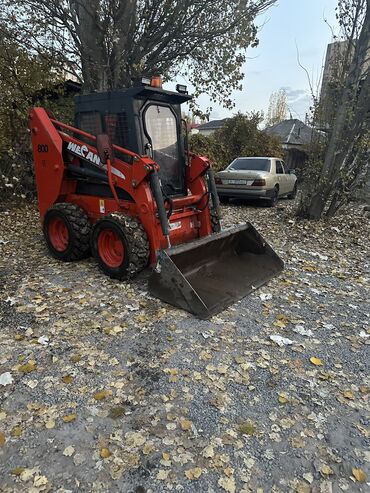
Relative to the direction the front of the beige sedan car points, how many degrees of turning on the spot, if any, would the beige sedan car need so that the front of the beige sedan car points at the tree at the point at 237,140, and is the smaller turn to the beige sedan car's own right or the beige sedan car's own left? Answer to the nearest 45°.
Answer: approximately 45° to the beige sedan car's own left

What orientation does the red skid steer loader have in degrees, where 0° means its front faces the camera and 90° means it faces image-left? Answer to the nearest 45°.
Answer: approximately 315°

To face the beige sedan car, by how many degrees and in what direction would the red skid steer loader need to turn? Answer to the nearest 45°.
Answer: approximately 90° to its left

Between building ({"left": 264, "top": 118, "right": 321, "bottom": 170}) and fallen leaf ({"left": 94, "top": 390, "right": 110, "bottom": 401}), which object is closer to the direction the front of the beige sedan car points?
the building

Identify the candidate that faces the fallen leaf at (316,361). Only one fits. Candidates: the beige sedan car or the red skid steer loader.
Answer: the red skid steer loader

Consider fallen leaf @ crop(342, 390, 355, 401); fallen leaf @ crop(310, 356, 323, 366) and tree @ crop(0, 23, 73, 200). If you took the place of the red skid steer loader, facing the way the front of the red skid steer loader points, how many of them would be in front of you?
2

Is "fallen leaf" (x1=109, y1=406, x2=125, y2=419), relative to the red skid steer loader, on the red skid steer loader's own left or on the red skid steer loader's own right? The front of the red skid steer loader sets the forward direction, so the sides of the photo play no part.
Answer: on the red skid steer loader's own right

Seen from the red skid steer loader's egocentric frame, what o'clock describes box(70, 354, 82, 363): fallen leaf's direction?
The fallen leaf is roughly at 2 o'clock from the red skid steer loader.

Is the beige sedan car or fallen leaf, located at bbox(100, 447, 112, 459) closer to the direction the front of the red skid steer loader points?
the fallen leaf
